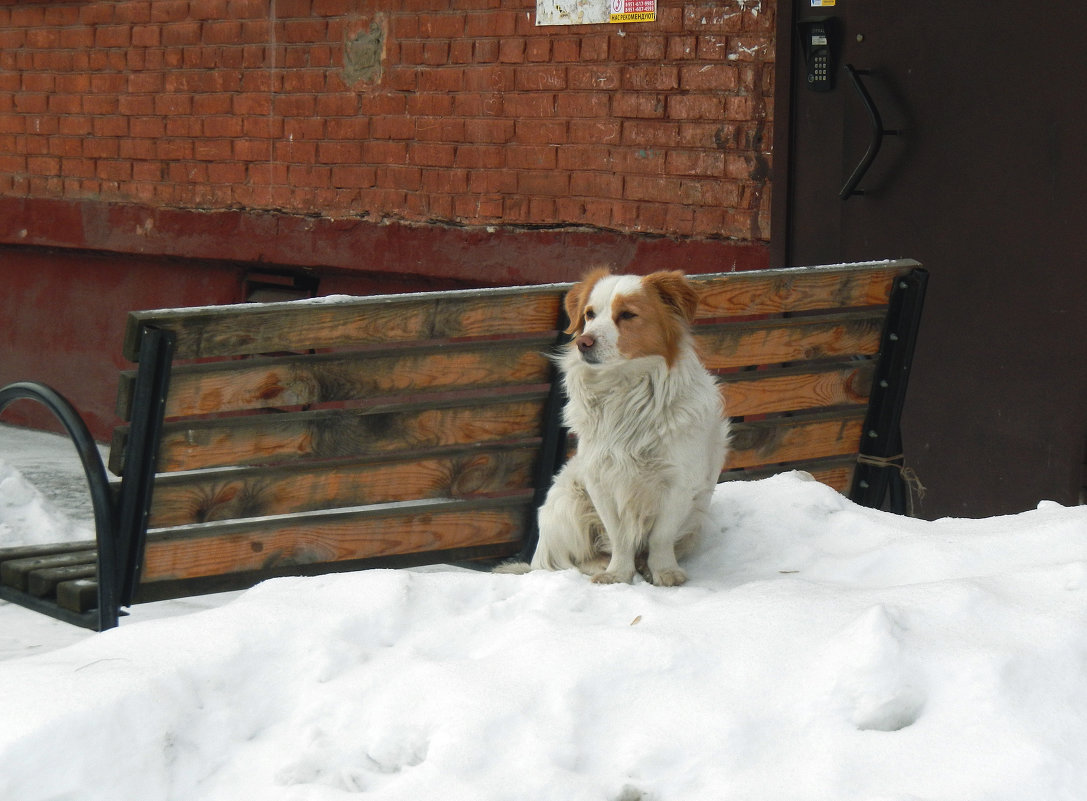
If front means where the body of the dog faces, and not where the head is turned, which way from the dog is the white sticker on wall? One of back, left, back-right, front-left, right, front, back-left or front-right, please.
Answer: back

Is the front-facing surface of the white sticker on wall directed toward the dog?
yes

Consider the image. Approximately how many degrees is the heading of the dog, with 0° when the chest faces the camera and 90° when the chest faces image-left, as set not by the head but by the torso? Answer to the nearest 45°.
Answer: approximately 0°

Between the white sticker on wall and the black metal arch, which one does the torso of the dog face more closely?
the black metal arch

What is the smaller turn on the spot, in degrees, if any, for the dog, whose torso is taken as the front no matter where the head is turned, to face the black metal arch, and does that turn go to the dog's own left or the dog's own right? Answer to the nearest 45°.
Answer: approximately 90° to the dog's own right

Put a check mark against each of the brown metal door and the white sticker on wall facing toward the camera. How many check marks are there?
2

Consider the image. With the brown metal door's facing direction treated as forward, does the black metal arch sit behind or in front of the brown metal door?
in front

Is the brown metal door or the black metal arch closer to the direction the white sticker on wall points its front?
the black metal arch
